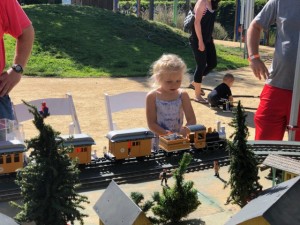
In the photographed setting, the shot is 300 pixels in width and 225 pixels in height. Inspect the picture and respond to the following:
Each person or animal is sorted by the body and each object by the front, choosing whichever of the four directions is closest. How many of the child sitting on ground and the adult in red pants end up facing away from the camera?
0

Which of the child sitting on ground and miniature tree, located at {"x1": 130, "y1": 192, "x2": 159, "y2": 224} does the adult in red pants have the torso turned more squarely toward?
the miniature tree
